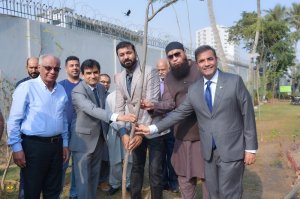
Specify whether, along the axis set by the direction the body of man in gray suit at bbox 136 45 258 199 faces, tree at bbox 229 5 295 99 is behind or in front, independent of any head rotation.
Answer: behind

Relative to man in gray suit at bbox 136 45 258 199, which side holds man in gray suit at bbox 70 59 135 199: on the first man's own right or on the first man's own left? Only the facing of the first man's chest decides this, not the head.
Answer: on the first man's own right

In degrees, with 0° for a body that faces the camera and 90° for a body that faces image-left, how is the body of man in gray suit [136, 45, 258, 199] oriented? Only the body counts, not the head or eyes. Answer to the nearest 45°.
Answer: approximately 45°

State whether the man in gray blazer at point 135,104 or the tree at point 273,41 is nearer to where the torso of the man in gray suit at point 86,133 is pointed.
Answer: the man in gray blazer

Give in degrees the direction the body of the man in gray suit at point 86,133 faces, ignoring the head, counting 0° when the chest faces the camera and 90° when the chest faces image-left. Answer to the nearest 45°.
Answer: approximately 315°

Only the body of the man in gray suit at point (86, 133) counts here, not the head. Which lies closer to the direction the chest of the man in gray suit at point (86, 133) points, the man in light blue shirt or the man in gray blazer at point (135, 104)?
the man in gray blazer

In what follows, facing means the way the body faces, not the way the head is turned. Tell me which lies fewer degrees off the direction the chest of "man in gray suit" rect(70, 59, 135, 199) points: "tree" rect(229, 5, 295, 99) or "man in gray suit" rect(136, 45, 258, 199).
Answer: the man in gray suit

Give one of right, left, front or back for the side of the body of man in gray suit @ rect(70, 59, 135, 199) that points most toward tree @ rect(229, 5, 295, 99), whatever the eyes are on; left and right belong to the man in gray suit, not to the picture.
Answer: left

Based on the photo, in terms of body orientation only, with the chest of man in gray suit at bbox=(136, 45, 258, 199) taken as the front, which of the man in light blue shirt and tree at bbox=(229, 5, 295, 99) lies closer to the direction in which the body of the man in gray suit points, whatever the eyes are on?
the man in light blue shirt

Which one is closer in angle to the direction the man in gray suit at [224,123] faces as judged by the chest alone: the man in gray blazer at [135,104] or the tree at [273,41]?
the man in gray blazer

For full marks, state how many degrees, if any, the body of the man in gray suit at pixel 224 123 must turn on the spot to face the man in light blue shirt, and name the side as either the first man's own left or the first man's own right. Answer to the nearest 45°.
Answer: approximately 45° to the first man's own right
